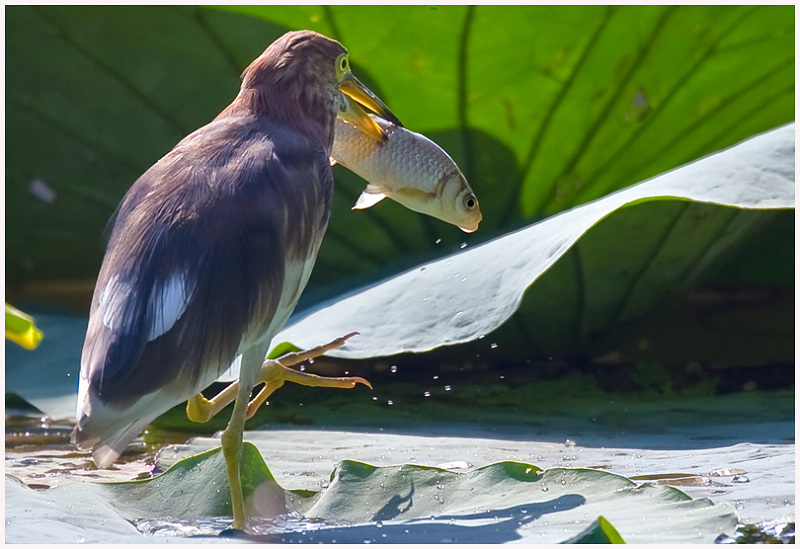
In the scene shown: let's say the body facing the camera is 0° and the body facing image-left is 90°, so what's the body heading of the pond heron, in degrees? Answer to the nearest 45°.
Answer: approximately 225°
